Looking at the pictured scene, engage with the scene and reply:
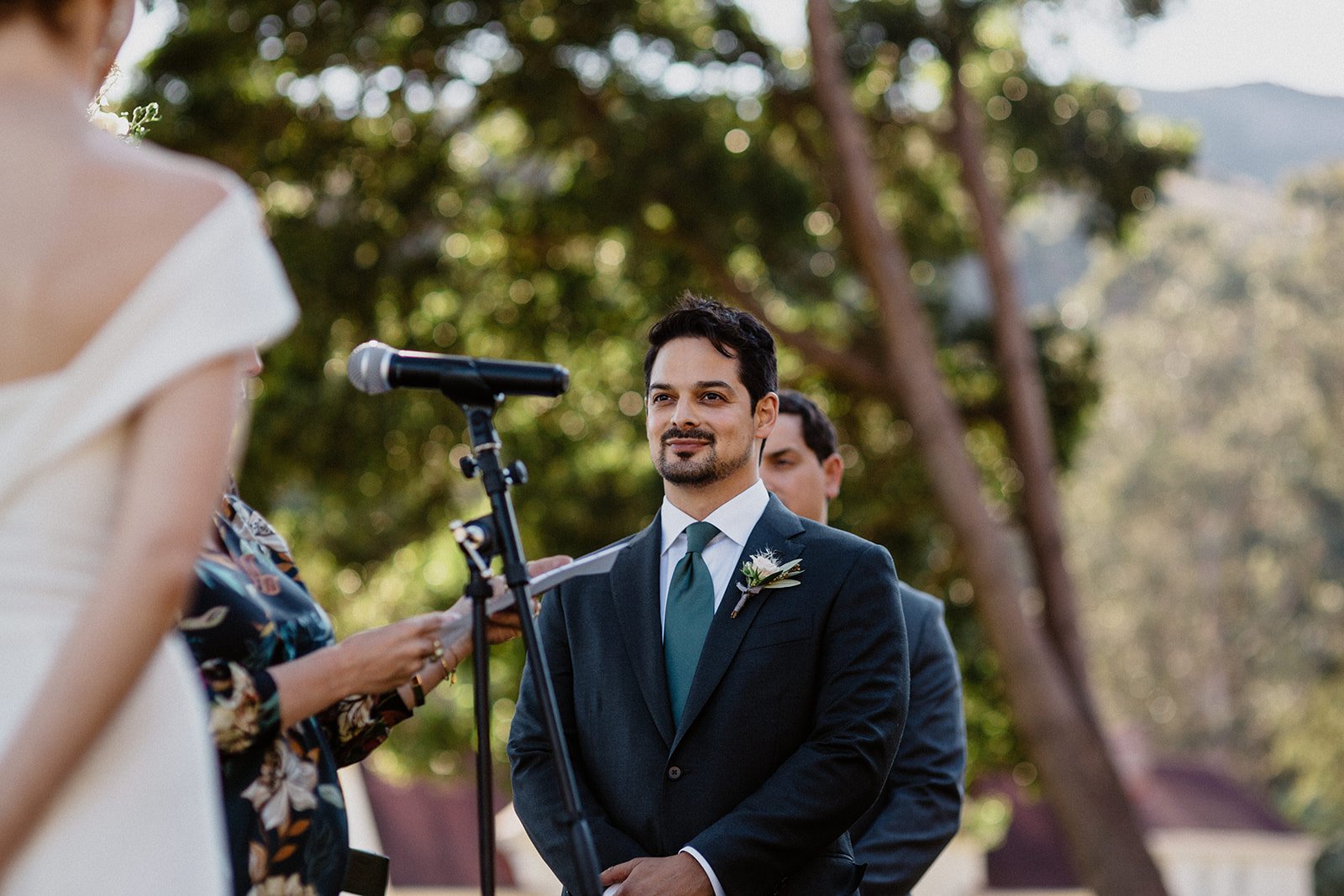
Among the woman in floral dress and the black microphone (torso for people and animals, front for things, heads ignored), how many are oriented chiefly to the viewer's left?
1

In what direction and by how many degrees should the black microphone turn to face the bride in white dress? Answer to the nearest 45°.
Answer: approximately 45° to its left

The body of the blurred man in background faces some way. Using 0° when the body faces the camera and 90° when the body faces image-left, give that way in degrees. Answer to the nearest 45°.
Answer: approximately 45°

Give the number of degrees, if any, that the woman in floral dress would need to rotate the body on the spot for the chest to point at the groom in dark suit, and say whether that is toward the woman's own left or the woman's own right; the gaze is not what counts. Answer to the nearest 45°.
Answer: approximately 45° to the woman's own left

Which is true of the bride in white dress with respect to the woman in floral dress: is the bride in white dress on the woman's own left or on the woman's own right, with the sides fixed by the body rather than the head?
on the woman's own right

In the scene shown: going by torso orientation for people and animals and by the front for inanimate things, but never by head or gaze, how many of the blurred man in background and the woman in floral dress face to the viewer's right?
1

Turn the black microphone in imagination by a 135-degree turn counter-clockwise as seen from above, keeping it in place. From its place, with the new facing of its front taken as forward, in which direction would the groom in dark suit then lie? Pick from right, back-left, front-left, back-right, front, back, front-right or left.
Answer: left

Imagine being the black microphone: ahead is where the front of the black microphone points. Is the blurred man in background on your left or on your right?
on your right

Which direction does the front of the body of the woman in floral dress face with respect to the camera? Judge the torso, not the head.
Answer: to the viewer's right

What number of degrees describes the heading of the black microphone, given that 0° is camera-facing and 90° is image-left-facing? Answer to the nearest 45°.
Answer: approximately 90°

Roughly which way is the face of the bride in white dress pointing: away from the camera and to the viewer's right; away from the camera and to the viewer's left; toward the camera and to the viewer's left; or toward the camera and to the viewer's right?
away from the camera and to the viewer's right
